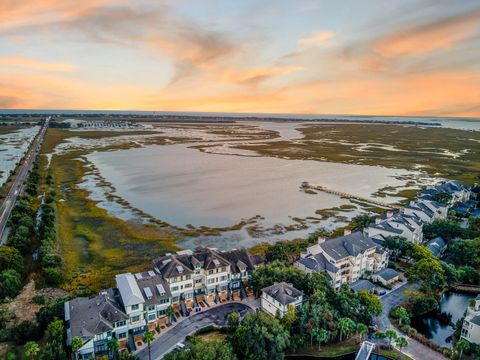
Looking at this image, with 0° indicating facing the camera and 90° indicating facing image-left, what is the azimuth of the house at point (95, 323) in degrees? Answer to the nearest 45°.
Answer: approximately 315°

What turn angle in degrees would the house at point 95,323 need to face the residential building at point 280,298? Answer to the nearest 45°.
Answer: approximately 45° to its left

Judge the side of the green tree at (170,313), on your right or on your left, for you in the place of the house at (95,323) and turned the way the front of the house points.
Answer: on your left

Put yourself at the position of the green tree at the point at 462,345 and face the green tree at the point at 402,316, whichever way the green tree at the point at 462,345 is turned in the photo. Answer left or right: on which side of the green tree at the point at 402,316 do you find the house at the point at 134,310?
left

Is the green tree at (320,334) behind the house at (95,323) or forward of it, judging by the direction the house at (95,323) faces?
forward

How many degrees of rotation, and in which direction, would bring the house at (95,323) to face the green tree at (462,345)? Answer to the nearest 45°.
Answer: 0° — it already faces it

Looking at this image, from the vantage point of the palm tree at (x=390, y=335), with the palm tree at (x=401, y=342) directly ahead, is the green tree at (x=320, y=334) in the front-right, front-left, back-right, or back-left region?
back-right

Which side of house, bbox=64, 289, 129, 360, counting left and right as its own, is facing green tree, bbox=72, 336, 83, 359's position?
right

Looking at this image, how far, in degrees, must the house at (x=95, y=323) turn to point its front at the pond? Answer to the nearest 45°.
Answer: approximately 45° to its left

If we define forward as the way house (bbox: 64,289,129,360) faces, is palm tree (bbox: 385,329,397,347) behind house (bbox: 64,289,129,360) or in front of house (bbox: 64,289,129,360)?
in front

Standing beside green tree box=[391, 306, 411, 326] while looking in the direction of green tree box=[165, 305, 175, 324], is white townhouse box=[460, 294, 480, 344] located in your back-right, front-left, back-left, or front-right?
back-left

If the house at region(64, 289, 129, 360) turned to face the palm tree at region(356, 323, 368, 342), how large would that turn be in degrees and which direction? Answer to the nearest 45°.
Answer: approximately 45° to its left
